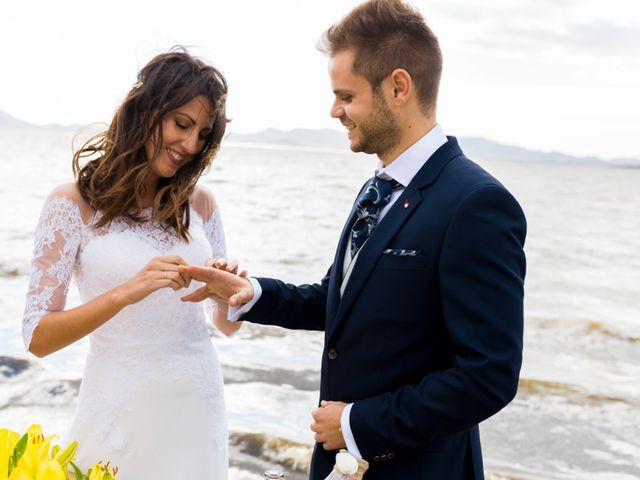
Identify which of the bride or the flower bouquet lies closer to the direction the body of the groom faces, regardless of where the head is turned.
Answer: the flower bouquet

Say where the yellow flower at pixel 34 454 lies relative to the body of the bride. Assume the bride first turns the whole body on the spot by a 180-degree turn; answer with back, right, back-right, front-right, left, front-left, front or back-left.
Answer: back-left

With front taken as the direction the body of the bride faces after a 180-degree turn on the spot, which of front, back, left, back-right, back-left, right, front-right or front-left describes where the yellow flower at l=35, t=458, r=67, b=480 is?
back-left

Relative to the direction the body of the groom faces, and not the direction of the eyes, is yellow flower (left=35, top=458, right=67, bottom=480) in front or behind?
in front

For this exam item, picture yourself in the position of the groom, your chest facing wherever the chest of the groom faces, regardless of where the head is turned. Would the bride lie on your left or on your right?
on your right

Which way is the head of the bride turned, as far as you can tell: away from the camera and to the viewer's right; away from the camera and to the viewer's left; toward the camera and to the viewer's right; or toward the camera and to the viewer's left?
toward the camera and to the viewer's right

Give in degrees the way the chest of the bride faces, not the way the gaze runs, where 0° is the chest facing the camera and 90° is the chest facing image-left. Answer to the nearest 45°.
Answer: approximately 315°

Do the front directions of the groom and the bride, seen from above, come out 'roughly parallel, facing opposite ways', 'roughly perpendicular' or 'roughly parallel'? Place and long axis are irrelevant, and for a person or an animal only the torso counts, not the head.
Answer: roughly perpendicular

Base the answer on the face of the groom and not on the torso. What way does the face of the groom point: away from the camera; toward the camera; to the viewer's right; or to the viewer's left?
to the viewer's left

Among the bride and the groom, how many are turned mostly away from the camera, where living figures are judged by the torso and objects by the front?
0
